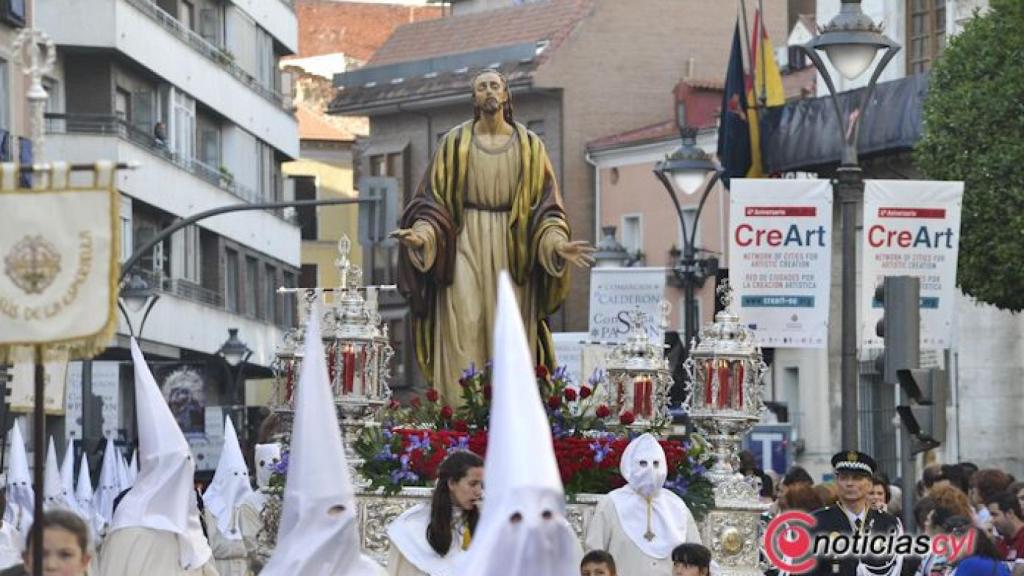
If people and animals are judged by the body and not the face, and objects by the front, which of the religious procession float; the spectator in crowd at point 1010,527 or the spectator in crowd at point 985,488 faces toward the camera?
the religious procession float

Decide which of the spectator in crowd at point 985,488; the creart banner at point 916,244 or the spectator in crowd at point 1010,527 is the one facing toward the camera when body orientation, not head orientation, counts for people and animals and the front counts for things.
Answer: the creart banner

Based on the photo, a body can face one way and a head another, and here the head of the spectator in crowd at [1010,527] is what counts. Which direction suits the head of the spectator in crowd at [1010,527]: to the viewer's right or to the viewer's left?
to the viewer's left

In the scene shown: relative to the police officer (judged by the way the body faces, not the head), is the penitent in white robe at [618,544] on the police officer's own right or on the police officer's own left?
on the police officer's own right

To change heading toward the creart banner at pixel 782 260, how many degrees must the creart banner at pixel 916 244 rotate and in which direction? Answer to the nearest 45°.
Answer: approximately 90° to its right

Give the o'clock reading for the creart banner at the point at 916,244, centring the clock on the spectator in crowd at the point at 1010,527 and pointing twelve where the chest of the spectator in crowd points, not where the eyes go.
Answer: The creart banner is roughly at 3 o'clock from the spectator in crowd.

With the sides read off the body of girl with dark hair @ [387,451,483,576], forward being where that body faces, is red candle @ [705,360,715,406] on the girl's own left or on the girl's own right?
on the girl's own left

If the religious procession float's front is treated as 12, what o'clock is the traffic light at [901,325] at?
The traffic light is roughly at 9 o'clock from the religious procession float.

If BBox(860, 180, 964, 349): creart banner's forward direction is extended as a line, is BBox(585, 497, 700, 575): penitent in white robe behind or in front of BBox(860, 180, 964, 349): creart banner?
in front

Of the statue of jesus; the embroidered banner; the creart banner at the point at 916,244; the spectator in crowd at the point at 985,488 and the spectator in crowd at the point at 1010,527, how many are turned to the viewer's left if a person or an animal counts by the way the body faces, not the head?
2

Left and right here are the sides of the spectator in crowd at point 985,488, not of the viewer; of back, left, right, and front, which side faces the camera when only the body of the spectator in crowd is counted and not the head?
left

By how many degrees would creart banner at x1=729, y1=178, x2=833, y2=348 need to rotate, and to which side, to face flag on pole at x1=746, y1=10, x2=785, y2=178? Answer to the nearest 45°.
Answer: approximately 180°

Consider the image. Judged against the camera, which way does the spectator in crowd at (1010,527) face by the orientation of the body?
to the viewer's left

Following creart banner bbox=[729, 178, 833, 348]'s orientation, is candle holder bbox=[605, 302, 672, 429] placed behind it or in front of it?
in front
